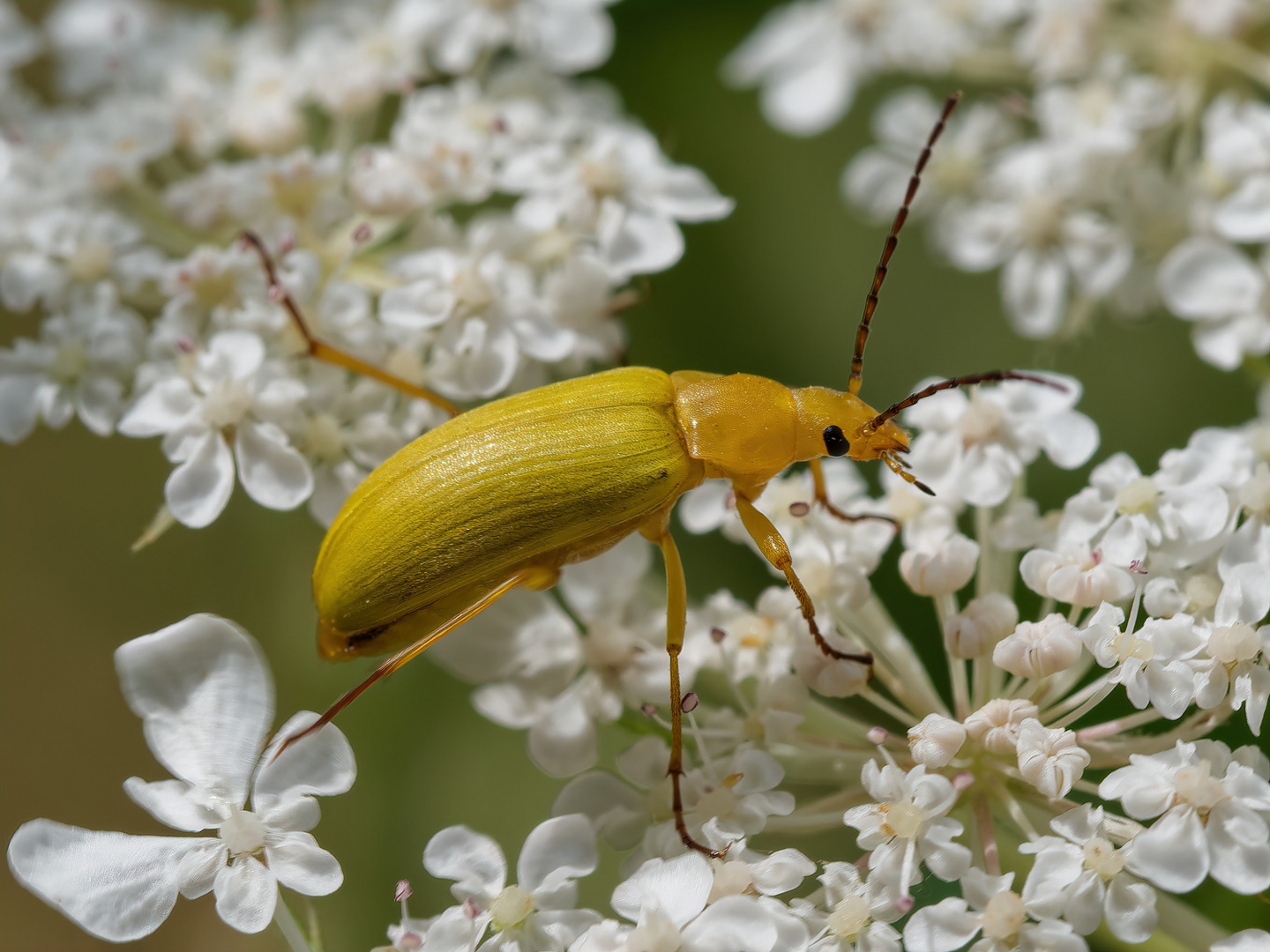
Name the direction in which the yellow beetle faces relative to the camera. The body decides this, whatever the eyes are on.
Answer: to the viewer's right

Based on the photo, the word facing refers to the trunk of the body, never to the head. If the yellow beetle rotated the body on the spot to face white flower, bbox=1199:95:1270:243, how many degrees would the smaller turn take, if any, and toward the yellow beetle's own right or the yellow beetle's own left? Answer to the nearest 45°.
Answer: approximately 45° to the yellow beetle's own left

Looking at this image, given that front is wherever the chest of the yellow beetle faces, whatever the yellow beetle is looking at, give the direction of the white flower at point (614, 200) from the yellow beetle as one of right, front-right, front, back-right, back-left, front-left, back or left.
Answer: left

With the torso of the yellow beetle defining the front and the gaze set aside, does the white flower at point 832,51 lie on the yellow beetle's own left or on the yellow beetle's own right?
on the yellow beetle's own left

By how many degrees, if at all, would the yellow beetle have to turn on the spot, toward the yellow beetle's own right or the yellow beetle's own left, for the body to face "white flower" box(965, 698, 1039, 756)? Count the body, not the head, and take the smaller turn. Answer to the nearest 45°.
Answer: approximately 45° to the yellow beetle's own right

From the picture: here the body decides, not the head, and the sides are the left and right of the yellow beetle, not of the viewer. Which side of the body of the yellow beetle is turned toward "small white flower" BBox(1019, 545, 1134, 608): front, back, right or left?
front

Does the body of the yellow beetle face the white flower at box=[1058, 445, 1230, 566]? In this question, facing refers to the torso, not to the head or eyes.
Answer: yes

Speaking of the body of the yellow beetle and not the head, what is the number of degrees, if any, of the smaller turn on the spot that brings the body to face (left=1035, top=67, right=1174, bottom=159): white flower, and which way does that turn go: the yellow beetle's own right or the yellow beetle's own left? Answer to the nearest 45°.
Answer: approximately 45° to the yellow beetle's own left

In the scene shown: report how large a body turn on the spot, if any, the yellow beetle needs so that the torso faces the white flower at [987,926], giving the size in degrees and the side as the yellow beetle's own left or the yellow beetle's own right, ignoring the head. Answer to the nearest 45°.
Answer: approximately 45° to the yellow beetle's own right

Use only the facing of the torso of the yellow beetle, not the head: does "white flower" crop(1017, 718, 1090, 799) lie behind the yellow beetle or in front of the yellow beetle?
in front

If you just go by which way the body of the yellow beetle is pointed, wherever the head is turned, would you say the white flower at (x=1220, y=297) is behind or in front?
in front
